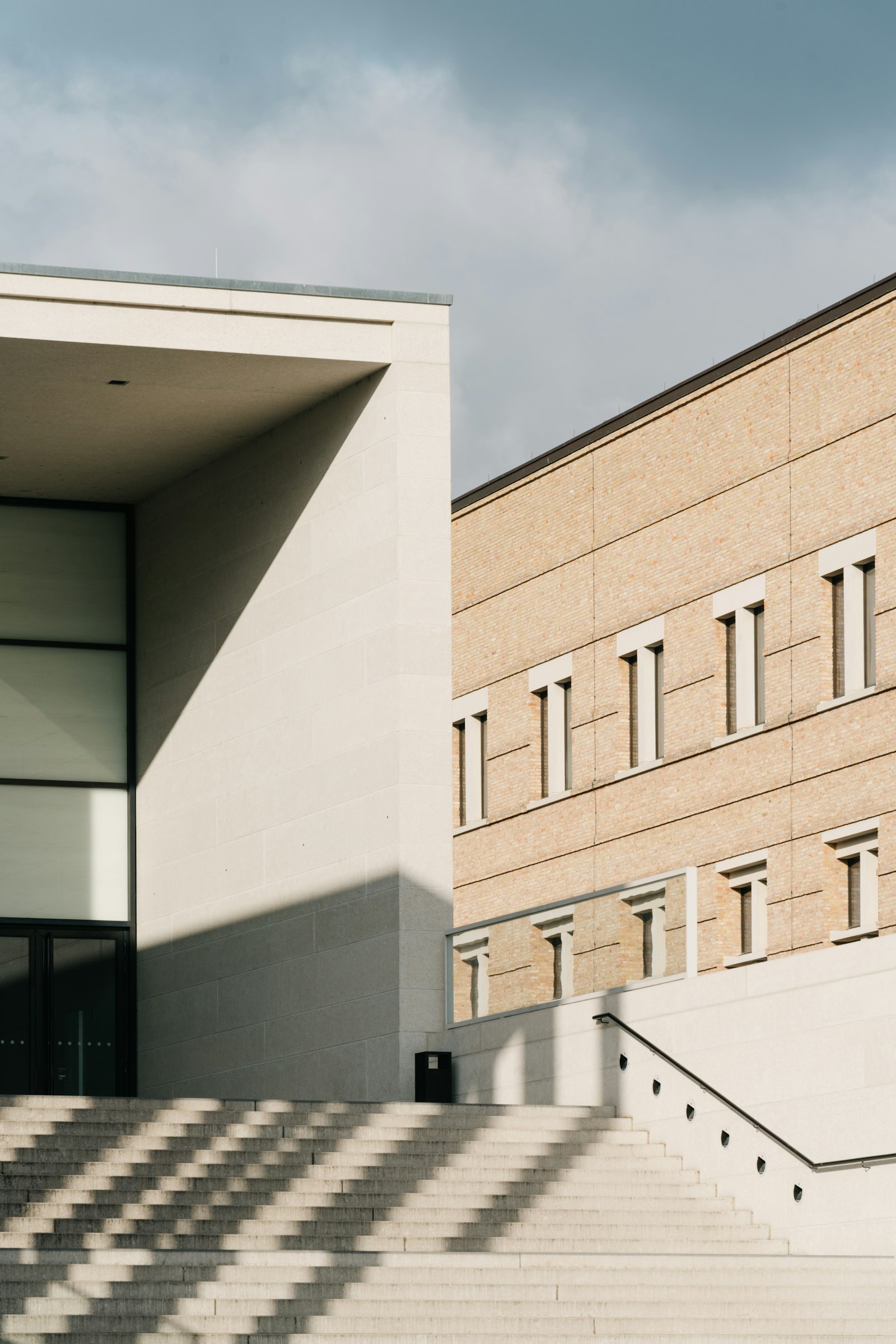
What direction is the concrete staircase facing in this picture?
toward the camera

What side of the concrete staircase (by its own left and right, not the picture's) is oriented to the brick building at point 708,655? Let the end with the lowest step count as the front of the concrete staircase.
back

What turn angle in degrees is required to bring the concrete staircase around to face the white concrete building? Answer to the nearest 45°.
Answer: approximately 180°

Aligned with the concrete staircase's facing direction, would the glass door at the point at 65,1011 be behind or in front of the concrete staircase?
behind

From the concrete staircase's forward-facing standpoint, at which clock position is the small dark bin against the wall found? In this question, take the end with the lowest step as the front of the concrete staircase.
The small dark bin against the wall is roughly at 6 o'clock from the concrete staircase.
